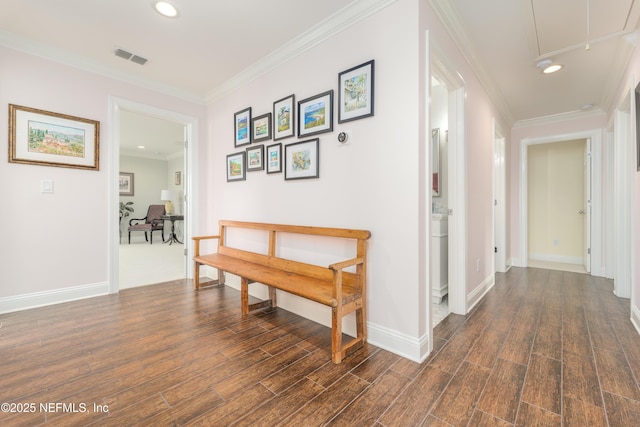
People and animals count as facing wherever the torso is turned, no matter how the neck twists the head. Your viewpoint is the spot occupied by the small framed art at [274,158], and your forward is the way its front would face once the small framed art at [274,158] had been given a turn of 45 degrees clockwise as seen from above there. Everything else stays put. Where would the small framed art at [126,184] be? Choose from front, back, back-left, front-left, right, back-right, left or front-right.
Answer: front-right

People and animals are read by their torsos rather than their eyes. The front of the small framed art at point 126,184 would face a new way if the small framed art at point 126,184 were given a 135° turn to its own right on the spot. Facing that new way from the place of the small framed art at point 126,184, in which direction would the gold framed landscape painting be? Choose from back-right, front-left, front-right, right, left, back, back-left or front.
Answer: back-left

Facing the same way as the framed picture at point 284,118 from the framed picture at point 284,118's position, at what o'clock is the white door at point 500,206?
The white door is roughly at 7 o'clock from the framed picture.

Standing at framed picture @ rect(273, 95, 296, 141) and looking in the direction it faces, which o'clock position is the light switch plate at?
The light switch plate is roughly at 2 o'clock from the framed picture.

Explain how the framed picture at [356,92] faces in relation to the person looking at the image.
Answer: facing the viewer and to the left of the viewer

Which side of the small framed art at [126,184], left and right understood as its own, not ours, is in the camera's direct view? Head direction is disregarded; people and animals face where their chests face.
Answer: front

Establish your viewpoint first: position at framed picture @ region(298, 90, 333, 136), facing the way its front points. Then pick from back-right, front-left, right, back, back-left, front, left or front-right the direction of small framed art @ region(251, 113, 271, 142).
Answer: right

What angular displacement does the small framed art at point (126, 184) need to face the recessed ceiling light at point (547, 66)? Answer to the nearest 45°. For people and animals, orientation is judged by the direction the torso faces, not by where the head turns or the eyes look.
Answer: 0° — it already faces it

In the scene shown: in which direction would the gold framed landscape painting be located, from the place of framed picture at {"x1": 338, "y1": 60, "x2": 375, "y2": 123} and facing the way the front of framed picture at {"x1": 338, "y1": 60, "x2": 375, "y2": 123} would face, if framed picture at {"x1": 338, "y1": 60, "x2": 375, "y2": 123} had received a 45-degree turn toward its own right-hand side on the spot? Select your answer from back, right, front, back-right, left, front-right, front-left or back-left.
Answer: front

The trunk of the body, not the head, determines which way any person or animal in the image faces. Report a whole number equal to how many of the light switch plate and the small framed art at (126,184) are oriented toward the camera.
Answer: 2

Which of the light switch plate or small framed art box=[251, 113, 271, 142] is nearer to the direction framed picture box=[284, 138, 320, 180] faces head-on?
the light switch plate

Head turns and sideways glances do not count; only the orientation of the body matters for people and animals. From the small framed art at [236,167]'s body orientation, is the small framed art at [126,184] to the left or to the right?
on its right

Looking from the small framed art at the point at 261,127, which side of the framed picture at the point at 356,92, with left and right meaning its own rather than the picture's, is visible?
right

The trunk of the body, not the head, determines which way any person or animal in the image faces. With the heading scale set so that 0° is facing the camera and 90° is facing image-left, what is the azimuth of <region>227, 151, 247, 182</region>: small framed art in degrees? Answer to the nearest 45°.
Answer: approximately 45°

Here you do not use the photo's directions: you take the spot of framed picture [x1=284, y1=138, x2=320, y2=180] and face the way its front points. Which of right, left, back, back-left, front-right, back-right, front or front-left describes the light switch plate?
front-right
